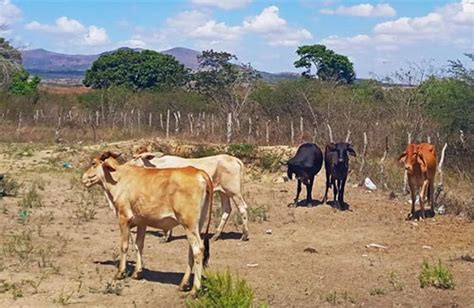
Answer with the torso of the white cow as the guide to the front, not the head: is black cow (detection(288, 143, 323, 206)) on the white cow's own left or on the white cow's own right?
on the white cow's own right

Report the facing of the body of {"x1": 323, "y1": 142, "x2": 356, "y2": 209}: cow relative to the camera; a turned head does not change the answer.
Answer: toward the camera

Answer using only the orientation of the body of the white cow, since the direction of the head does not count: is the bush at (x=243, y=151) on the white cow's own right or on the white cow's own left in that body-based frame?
on the white cow's own right

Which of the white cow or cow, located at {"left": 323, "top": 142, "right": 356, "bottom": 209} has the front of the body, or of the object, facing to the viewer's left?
the white cow

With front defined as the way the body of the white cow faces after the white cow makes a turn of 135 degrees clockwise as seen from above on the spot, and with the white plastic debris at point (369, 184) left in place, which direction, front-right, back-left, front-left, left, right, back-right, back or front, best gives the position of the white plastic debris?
front

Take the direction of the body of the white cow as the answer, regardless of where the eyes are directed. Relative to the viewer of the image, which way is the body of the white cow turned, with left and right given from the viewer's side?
facing to the left of the viewer

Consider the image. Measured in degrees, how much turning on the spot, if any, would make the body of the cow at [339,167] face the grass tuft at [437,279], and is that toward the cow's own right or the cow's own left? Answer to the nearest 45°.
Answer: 0° — it already faces it

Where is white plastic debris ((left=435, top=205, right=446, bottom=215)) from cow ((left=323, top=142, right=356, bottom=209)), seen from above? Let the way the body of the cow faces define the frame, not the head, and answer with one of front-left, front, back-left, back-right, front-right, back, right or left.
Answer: left

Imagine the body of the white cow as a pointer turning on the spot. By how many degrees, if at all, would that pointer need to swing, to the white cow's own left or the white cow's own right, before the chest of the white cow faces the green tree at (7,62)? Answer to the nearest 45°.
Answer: approximately 45° to the white cow's own right

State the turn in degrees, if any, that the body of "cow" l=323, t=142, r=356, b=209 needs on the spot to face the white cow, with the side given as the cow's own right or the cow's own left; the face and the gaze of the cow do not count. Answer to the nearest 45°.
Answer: approximately 45° to the cow's own right

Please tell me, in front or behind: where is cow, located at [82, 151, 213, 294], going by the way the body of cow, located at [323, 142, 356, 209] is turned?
in front

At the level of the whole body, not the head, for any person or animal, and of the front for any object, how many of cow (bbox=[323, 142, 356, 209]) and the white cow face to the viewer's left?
1

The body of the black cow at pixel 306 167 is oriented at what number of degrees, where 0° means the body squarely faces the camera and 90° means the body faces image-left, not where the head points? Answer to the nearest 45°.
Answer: approximately 45°
